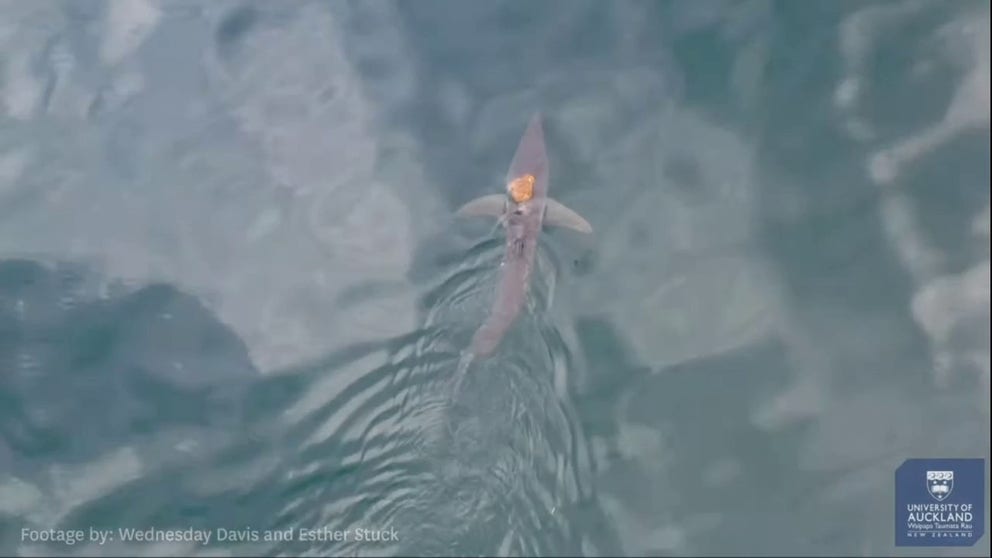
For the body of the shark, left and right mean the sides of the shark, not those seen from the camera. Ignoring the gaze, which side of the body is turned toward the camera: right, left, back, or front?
back
